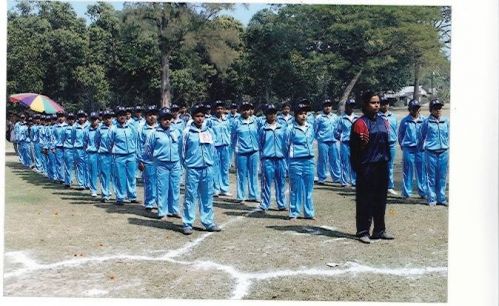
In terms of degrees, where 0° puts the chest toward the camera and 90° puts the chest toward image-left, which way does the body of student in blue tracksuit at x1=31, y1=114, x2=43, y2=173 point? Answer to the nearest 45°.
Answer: approximately 315°

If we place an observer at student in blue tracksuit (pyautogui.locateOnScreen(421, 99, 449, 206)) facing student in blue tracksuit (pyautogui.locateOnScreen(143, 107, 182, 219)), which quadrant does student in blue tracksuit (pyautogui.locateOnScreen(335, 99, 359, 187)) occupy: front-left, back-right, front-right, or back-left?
front-right

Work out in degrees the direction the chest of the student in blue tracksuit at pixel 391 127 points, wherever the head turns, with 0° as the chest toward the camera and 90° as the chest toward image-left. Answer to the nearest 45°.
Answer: approximately 0°

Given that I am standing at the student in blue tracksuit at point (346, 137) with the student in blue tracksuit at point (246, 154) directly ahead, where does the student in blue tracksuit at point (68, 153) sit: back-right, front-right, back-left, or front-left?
front-right

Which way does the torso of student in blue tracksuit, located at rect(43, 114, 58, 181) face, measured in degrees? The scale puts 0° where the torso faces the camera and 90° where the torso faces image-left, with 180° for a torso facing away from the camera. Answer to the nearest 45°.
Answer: approximately 315°

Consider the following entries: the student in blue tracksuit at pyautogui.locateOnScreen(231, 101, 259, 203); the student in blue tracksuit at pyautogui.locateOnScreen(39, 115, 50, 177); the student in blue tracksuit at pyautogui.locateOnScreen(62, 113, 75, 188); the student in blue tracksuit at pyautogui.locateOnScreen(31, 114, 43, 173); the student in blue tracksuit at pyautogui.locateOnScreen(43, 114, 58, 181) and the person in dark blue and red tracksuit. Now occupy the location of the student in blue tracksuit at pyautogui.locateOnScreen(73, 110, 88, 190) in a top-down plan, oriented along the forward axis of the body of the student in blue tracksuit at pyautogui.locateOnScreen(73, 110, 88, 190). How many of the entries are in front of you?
2

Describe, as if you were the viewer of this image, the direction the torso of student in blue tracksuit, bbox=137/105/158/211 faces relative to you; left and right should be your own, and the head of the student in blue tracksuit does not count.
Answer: facing the viewer

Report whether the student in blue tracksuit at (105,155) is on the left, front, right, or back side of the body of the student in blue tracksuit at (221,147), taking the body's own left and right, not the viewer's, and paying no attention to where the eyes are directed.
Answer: right

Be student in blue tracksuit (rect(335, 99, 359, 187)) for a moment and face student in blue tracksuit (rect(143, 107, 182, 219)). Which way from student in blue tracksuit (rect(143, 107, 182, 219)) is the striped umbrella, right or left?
right

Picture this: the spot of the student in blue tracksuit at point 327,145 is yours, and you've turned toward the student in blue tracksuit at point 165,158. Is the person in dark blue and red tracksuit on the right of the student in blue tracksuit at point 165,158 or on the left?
left

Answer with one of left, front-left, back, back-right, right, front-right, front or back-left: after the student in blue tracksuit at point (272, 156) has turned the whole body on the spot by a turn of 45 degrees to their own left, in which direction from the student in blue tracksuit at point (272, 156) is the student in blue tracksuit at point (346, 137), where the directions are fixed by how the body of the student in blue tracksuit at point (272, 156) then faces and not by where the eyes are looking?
left

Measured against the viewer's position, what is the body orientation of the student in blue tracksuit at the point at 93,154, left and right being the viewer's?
facing the viewer and to the right of the viewer
